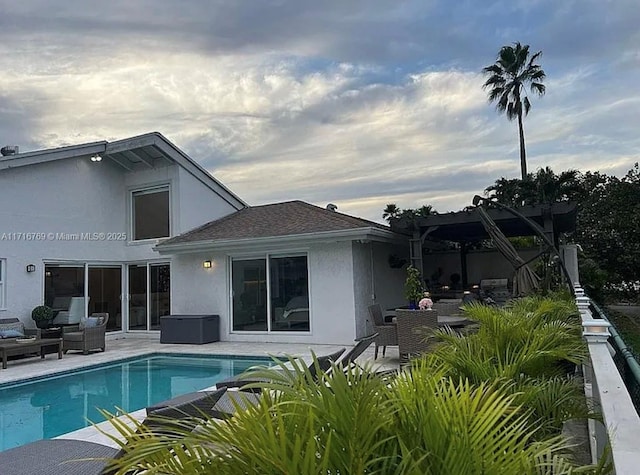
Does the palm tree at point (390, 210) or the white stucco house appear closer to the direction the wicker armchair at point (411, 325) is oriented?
the palm tree

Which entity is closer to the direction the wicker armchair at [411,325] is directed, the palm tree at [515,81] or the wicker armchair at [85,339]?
the palm tree

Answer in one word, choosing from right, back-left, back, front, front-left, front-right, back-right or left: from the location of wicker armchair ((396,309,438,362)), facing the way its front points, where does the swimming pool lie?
back-left

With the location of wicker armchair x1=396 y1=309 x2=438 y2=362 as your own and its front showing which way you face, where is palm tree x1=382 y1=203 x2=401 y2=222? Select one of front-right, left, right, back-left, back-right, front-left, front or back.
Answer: front-left

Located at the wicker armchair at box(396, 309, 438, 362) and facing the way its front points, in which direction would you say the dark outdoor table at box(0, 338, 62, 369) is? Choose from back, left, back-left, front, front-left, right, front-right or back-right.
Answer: back-left

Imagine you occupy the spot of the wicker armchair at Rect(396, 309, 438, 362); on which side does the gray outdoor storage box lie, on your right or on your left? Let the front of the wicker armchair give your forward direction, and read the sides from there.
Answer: on your left

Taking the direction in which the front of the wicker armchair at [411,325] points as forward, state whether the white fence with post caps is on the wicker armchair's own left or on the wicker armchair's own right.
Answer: on the wicker armchair's own right

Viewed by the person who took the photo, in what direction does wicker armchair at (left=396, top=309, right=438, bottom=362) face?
facing away from the viewer and to the right of the viewer

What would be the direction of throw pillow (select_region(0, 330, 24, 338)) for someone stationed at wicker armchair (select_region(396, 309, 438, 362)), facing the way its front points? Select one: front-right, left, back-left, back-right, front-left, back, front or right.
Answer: back-left

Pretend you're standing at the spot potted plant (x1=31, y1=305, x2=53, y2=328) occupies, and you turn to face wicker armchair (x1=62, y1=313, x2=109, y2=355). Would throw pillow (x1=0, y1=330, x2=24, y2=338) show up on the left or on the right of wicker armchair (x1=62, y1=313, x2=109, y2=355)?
right

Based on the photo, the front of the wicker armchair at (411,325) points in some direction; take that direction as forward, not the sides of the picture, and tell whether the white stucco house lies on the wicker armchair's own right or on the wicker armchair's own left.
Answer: on the wicker armchair's own left

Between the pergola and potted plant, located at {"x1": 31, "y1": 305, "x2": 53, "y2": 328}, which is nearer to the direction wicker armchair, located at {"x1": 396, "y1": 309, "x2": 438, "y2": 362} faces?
the pergola

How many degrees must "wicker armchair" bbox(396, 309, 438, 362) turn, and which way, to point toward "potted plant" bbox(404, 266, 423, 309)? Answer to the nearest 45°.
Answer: approximately 45° to its left
